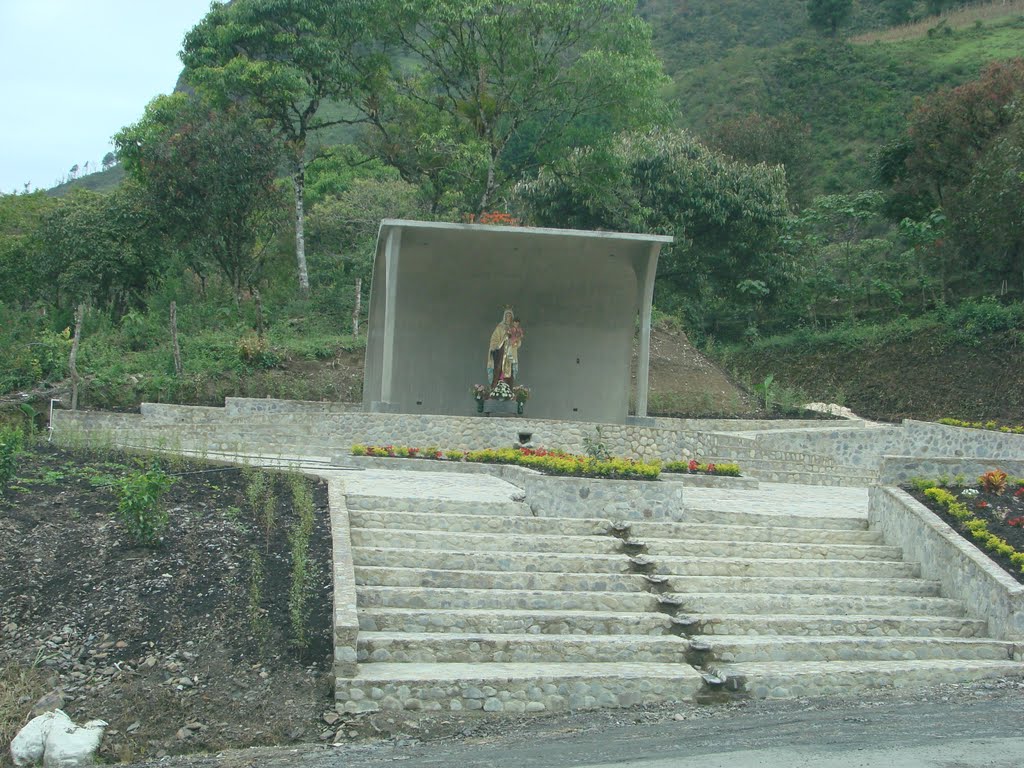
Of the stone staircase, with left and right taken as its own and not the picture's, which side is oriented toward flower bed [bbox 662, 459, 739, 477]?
back

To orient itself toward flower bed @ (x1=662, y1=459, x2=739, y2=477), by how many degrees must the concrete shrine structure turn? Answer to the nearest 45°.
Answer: approximately 45° to its left

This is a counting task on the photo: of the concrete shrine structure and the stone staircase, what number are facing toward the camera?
2

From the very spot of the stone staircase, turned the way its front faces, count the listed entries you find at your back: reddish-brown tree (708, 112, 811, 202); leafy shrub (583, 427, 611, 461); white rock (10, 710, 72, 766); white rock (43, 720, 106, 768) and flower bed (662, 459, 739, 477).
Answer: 3

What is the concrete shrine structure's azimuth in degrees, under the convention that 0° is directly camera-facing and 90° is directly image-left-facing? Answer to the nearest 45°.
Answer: approximately 0°

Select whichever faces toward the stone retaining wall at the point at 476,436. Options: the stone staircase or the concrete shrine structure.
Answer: the concrete shrine structure

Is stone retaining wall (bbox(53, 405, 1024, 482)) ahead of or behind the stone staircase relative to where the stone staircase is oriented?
behind

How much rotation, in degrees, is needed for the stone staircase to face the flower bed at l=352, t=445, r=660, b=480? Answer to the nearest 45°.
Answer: approximately 180°

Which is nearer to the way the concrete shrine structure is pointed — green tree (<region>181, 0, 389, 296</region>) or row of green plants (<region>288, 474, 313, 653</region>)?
the row of green plants

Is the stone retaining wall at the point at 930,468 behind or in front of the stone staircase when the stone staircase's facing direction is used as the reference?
behind
